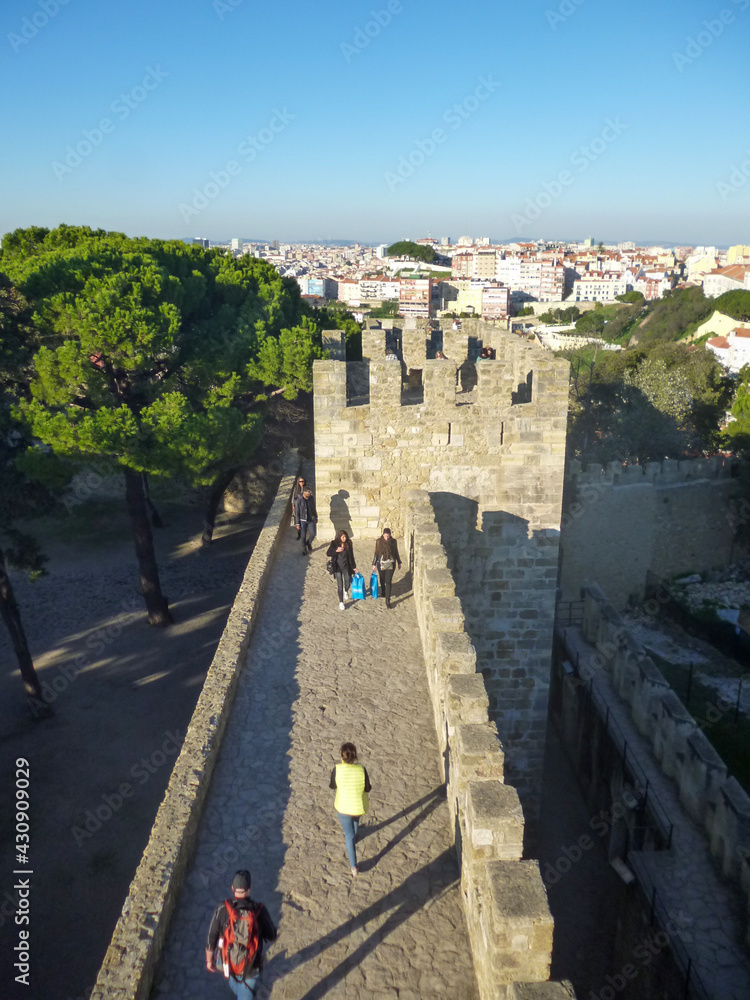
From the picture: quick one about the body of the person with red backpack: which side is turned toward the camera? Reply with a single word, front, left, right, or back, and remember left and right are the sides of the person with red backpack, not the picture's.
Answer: back

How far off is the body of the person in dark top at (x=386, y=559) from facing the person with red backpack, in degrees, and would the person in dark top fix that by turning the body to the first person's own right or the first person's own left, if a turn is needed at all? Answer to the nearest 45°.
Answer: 0° — they already face them

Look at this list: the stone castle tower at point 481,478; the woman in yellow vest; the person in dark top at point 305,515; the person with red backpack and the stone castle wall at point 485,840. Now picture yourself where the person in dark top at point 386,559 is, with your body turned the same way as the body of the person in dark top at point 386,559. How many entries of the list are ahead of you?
3

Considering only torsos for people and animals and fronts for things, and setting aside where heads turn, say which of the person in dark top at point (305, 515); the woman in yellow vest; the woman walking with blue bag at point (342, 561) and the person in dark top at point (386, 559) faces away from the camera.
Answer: the woman in yellow vest

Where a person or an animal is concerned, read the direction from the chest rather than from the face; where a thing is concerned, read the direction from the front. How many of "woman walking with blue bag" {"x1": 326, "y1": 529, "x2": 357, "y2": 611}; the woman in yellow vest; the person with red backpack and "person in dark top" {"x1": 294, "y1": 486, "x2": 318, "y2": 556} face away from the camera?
2

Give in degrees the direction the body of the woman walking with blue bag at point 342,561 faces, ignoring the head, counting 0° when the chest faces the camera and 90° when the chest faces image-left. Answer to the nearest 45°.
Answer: approximately 0°

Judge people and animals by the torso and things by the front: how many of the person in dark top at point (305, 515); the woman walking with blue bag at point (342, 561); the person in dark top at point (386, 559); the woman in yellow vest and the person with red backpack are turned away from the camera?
2

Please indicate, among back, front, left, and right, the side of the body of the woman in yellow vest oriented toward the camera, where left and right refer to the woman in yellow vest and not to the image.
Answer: back

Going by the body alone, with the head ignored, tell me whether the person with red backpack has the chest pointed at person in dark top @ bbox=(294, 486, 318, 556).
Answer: yes
